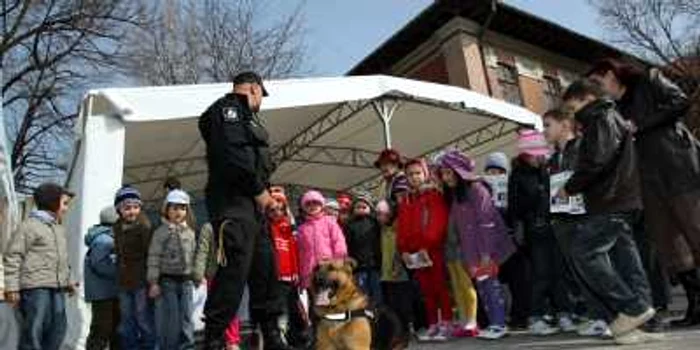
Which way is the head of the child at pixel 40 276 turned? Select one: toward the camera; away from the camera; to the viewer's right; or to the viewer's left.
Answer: to the viewer's right

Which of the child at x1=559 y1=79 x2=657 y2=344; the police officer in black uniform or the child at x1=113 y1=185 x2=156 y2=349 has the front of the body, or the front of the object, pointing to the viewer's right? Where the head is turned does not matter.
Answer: the police officer in black uniform

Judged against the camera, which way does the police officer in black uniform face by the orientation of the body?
to the viewer's right

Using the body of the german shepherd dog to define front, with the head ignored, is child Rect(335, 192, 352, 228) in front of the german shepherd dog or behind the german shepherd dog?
behind

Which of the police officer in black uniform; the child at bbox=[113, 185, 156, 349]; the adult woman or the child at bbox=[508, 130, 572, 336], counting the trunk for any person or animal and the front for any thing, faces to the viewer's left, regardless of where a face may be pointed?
the adult woman
